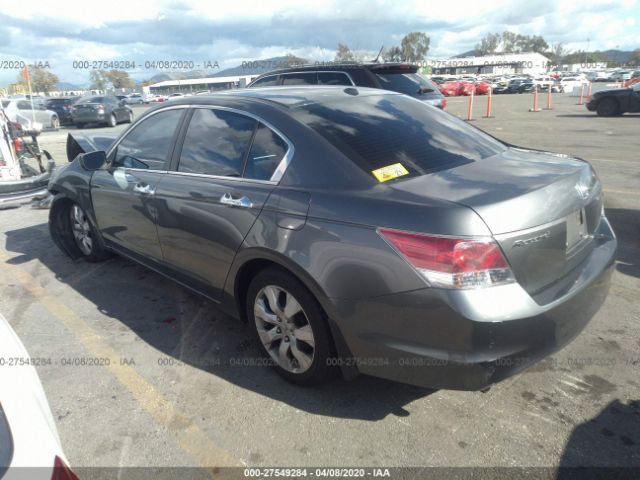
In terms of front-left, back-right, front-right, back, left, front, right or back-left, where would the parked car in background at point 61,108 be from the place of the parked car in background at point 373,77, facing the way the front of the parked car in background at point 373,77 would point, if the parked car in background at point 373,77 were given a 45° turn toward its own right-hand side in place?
front-left

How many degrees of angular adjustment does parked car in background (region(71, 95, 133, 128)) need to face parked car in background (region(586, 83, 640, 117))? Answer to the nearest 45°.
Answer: approximately 90° to its right

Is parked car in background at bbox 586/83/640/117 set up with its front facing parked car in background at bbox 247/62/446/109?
no

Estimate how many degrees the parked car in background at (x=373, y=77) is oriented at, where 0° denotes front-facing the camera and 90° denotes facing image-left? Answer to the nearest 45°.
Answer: approximately 135°

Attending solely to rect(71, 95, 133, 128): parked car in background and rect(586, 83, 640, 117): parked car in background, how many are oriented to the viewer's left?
1

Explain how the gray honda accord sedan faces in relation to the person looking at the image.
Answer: facing away from the viewer and to the left of the viewer

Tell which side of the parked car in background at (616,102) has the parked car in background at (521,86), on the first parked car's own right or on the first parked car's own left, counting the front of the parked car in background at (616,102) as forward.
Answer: on the first parked car's own right

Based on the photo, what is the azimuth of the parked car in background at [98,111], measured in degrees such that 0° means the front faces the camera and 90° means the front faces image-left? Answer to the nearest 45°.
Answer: approximately 225°

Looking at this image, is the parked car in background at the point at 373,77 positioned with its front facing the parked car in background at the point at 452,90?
no

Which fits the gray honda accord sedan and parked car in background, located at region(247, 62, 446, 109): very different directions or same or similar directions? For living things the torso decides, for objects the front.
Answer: same or similar directions
